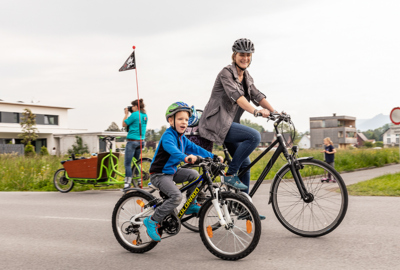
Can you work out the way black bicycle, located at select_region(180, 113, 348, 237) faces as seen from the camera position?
facing to the right of the viewer

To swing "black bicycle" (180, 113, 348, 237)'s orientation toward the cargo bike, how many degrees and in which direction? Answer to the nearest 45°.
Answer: approximately 135° to its left

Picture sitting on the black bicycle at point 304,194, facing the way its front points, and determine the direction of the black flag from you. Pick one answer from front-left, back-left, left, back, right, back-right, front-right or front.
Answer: back-left

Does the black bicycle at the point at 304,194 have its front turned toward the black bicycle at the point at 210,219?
no

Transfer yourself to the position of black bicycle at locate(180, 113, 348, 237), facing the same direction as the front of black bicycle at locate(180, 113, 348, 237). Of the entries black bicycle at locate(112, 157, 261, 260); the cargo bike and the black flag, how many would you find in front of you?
0

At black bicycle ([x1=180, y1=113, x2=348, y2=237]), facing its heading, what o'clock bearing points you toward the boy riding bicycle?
The boy riding bicycle is roughly at 5 o'clock from the black bicycle.

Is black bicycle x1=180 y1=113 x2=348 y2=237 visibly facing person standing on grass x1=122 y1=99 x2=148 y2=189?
no

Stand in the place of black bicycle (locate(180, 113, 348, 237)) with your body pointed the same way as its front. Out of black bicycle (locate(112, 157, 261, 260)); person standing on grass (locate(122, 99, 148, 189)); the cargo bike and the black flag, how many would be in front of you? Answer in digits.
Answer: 0
